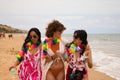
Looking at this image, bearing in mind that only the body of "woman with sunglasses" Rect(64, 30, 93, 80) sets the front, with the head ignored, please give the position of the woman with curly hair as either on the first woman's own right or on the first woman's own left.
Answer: on the first woman's own right

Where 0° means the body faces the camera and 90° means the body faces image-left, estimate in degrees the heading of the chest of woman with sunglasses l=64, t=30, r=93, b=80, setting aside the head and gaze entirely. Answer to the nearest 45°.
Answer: approximately 45°

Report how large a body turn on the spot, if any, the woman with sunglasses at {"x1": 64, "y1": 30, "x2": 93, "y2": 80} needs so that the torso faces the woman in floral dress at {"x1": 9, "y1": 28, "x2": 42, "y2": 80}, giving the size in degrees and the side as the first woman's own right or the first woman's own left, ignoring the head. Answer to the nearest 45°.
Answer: approximately 45° to the first woman's own right

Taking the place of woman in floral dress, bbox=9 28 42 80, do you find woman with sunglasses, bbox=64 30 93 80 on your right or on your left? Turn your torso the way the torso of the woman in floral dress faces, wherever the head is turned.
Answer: on your left

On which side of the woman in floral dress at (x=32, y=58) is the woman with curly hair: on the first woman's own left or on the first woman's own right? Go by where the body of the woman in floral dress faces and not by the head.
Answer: on the first woman's own left
